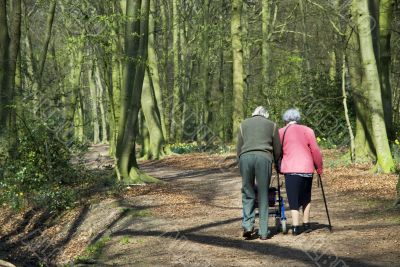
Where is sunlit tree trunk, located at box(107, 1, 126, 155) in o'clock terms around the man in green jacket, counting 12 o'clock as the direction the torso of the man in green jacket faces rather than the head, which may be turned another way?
The sunlit tree trunk is roughly at 11 o'clock from the man in green jacket.

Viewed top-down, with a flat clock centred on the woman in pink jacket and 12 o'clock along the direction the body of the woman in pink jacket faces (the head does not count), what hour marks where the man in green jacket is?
The man in green jacket is roughly at 8 o'clock from the woman in pink jacket.

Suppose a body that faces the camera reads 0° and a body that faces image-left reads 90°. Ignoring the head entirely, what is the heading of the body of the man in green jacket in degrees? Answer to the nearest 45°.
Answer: approximately 180°

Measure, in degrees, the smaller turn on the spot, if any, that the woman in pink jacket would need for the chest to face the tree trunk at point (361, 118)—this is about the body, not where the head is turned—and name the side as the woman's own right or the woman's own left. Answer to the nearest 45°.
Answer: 0° — they already face it

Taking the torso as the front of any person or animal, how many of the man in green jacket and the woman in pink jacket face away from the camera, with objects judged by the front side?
2

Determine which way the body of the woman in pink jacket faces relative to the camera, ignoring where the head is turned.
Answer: away from the camera
